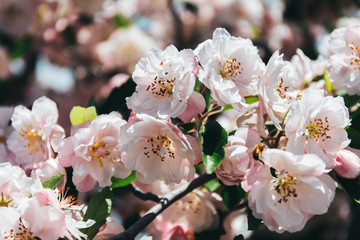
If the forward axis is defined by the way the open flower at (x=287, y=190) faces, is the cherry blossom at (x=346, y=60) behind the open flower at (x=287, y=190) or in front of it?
behind

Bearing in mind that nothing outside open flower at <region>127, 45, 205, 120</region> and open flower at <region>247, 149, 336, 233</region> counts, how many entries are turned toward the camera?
2

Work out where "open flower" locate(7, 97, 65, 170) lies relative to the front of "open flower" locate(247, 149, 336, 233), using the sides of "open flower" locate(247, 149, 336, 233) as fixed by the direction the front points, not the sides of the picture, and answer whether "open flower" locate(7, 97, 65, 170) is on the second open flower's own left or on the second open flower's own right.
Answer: on the second open flower's own right

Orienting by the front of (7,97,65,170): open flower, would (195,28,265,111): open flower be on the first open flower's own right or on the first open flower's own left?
on the first open flower's own left

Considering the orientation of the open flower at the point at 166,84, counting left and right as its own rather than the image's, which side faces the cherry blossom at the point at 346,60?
left

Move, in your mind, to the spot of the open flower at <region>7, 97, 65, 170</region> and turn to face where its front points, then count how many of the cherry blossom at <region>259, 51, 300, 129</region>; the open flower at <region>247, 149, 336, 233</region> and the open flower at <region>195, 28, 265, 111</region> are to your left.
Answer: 3
